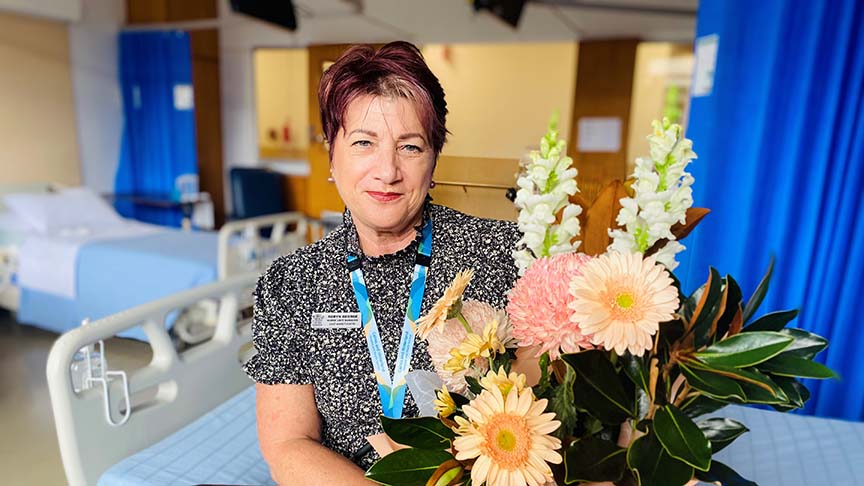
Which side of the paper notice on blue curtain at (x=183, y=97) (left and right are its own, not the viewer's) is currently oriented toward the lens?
front

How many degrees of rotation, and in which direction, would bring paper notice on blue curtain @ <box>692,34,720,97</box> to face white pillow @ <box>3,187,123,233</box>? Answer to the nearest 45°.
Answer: approximately 45° to its right

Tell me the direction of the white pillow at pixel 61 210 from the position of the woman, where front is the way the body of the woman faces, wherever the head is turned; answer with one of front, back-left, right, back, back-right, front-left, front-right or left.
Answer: back-right

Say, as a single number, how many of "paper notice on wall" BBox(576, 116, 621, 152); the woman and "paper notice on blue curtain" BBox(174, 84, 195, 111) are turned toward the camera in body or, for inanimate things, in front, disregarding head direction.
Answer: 3

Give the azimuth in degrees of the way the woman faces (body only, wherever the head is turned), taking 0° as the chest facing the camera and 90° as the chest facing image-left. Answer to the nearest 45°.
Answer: approximately 0°

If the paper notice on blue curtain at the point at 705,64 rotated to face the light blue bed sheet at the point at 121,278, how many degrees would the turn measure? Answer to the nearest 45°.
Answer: approximately 45° to its right

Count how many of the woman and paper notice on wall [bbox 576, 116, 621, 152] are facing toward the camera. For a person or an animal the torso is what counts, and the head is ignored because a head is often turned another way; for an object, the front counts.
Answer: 2

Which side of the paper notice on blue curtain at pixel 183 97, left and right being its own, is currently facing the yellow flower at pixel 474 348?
front

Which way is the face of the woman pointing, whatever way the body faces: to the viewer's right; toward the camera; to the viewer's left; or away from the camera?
toward the camera

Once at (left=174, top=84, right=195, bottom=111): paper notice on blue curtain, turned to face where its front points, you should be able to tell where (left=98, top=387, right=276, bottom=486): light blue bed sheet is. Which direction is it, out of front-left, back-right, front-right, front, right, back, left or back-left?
front

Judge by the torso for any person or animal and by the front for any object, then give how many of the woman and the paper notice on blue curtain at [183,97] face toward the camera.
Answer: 2

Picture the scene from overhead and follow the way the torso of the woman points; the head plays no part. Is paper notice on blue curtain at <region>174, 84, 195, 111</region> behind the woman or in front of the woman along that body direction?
behind

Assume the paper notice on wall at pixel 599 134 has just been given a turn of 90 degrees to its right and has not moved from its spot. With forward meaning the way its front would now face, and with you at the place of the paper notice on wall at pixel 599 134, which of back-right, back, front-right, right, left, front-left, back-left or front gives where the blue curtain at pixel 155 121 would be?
front

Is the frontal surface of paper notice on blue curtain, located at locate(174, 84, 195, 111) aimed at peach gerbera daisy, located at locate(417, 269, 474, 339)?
yes

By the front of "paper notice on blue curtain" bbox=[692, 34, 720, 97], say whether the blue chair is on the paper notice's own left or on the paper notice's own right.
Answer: on the paper notice's own right

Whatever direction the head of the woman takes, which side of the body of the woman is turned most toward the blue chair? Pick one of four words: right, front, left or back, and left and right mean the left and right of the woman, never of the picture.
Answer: back

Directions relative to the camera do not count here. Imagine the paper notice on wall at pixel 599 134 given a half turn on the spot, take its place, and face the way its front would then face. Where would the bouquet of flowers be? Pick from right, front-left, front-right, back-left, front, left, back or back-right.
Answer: back

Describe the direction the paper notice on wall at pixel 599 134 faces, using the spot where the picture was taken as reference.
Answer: facing the viewer
